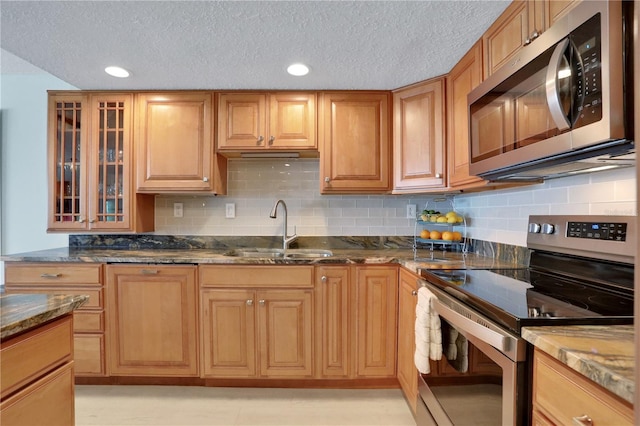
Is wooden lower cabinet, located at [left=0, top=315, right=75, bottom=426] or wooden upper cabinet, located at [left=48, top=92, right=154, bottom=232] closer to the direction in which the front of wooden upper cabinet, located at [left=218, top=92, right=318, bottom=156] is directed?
the wooden lower cabinet

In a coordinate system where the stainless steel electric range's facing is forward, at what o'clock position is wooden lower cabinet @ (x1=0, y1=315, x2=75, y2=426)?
The wooden lower cabinet is roughly at 12 o'clock from the stainless steel electric range.

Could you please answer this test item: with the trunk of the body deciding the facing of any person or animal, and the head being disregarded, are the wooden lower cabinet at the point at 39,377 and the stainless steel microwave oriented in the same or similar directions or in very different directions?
very different directions

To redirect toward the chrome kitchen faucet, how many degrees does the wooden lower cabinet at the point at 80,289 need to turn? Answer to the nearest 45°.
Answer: approximately 90° to its left

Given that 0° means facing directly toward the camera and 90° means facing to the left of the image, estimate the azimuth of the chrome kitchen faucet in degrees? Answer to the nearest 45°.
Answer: approximately 45°
